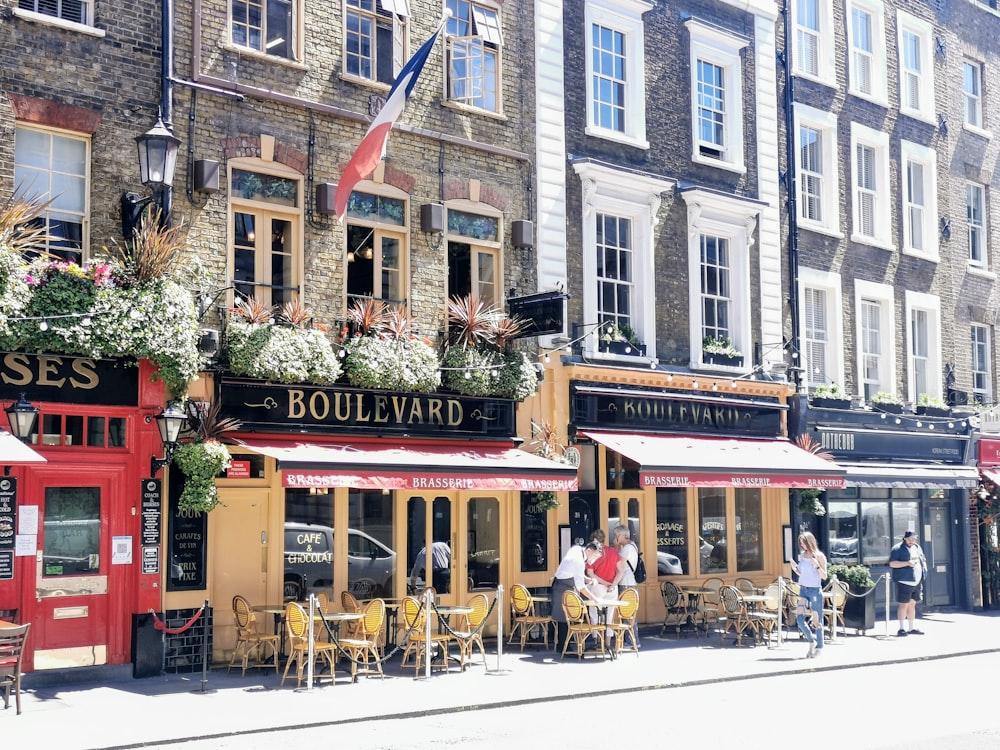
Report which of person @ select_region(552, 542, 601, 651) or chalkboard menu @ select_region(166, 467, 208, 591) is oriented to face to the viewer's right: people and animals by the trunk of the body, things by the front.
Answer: the person

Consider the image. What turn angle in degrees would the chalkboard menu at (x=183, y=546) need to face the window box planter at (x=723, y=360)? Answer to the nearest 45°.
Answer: approximately 135° to its left

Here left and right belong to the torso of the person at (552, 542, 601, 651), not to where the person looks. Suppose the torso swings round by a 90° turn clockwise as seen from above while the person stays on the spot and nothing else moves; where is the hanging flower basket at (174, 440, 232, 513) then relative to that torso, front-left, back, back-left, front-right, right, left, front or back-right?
front-right

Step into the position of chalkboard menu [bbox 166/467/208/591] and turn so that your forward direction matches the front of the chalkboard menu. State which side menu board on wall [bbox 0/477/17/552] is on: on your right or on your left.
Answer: on your right

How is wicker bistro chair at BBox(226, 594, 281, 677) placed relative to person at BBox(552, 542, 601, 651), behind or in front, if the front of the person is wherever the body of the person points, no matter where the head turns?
behind

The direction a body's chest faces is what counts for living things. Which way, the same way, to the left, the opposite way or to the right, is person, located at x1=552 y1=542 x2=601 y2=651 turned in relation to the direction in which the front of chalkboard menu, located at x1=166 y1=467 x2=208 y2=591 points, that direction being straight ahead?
to the left

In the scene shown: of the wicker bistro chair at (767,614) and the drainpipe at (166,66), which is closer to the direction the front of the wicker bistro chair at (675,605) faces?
the wicker bistro chair

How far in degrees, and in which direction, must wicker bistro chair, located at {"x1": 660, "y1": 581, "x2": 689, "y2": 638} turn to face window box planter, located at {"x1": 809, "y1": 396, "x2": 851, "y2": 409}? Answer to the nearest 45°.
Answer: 0° — it already faces it

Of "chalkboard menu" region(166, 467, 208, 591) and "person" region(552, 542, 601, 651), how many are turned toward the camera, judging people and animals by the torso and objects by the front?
1

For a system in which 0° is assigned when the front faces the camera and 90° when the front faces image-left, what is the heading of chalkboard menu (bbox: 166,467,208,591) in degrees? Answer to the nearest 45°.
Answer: approximately 0°

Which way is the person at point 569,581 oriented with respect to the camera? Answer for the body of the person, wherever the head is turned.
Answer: to the viewer's right
